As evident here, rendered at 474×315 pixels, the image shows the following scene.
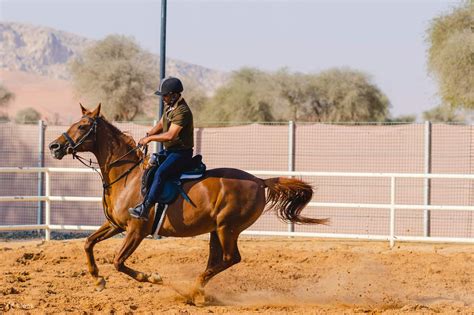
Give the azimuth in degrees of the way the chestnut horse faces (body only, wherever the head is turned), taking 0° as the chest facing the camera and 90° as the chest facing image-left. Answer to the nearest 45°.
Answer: approximately 90°

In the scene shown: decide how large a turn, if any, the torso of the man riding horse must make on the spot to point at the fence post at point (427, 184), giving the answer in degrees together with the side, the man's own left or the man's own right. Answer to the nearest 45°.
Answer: approximately 135° to the man's own right

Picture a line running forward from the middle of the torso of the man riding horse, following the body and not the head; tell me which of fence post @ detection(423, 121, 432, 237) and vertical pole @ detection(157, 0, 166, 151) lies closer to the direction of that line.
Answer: the vertical pole

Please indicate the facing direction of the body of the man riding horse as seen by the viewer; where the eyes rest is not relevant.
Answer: to the viewer's left

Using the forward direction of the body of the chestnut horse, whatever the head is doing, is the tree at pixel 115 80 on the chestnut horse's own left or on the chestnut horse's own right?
on the chestnut horse's own right

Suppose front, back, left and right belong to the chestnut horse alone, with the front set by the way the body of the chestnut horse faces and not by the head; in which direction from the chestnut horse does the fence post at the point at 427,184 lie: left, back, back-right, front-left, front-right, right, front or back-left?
back-right

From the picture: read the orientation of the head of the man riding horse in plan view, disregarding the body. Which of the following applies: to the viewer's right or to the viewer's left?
to the viewer's left

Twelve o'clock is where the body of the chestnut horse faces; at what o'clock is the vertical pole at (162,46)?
The vertical pole is roughly at 3 o'clock from the chestnut horse.

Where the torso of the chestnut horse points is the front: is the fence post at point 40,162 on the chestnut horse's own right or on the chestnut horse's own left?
on the chestnut horse's own right
